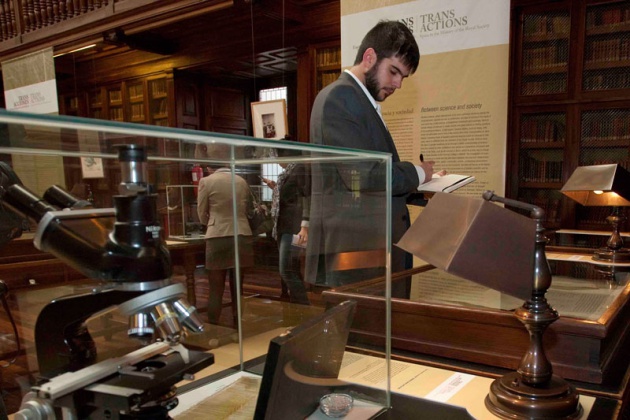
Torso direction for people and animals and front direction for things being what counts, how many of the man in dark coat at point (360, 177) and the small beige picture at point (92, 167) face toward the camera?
1

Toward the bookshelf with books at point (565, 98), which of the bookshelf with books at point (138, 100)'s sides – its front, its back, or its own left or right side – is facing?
left

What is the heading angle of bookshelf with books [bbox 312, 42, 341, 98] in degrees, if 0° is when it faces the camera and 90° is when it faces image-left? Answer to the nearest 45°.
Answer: approximately 45°

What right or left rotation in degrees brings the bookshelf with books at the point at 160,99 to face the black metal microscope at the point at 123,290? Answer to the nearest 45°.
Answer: approximately 45° to its left

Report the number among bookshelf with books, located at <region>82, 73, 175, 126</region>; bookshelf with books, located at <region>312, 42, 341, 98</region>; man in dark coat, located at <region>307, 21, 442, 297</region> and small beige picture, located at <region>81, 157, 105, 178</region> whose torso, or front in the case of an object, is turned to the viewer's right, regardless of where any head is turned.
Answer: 1

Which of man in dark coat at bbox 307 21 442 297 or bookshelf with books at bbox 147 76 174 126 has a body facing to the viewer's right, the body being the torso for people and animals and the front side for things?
the man in dark coat

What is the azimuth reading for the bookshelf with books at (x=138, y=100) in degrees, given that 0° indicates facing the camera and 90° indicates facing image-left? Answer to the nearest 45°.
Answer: approximately 45°

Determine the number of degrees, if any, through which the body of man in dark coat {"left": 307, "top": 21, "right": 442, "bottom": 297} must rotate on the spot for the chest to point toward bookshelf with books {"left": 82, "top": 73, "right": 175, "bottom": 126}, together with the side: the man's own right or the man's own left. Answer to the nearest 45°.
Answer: approximately 135° to the man's own left

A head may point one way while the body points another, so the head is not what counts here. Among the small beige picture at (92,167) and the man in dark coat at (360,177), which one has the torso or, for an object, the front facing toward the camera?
the small beige picture

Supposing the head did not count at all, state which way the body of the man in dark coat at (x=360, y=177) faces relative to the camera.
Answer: to the viewer's right

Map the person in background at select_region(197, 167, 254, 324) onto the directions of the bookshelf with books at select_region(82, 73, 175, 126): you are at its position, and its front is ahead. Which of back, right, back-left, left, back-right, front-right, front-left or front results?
front-left

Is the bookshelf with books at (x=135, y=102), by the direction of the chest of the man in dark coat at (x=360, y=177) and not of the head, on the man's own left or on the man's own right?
on the man's own left

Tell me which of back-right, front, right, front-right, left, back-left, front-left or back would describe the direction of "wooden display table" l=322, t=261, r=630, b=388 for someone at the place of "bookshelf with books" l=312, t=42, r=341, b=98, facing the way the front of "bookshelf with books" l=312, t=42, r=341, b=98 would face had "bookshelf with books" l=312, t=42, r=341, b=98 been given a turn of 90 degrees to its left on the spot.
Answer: front-right

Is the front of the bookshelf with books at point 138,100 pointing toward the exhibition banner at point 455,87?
no

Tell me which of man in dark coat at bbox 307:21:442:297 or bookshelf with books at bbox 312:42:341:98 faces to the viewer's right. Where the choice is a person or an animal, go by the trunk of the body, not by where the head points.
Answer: the man in dark coat

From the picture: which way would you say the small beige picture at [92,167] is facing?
toward the camera
